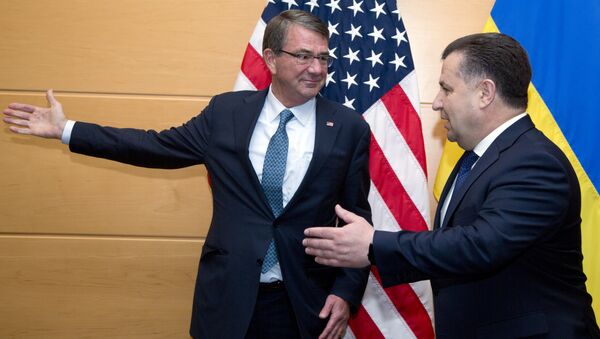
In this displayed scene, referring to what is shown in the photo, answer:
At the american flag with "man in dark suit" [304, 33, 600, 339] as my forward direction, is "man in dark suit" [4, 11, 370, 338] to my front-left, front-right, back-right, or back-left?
front-right

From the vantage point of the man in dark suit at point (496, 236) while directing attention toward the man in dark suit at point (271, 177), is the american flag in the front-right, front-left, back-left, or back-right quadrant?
front-right

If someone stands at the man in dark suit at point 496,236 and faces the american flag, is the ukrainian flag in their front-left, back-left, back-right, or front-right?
front-right

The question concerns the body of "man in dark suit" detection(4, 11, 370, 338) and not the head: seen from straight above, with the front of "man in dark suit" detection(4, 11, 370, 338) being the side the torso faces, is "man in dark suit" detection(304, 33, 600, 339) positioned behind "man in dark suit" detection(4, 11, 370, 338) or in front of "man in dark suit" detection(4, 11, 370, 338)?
in front

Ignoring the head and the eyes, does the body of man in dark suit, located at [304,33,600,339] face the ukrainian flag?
no

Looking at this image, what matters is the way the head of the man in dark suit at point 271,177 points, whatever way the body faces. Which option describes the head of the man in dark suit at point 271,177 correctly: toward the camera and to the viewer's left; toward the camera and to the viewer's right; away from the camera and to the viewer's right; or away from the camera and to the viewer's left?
toward the camera and to the viewer's right

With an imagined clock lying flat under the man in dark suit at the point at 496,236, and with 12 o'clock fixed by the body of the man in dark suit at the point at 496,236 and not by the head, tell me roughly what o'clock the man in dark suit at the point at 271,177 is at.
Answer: the man in dark suit at the point at 271,177 is roughly at 1 o'clock from the man in dark suit at the point at 496,236.

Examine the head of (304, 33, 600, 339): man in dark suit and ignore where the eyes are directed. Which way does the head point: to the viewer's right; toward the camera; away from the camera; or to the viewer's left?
to the viewer's left

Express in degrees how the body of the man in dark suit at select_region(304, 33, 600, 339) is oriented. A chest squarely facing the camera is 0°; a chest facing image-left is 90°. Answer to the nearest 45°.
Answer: approximately 90°

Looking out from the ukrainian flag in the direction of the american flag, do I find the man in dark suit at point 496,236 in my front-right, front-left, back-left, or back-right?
front-left

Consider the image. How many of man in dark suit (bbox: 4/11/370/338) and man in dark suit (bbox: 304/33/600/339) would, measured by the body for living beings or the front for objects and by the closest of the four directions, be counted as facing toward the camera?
1

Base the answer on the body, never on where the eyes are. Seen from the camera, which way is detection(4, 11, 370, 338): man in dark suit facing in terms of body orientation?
toward the camera

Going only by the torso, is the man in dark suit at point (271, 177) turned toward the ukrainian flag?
no

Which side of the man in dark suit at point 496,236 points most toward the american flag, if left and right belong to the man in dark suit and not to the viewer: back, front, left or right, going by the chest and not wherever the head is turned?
right

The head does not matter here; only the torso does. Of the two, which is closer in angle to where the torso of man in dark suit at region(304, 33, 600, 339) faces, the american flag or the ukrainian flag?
the american flag

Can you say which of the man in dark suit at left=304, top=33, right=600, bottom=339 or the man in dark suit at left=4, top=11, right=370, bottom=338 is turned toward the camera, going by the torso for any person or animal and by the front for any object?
the man in dark suit at left=4, top=11, right=370, bottom=338
